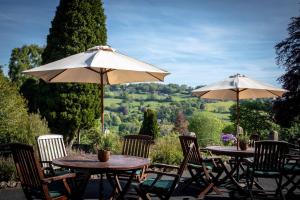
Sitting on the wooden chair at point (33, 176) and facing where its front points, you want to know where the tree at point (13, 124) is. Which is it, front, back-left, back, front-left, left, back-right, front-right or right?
front-left

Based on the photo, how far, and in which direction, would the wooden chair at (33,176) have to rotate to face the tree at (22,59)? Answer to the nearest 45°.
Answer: approximately 45° to its left

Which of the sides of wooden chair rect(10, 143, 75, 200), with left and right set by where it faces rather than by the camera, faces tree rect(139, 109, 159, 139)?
front

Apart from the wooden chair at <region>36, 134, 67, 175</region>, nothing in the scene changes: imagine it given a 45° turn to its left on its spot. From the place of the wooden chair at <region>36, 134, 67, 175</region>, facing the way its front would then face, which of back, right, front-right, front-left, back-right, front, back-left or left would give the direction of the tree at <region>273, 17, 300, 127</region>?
front-left

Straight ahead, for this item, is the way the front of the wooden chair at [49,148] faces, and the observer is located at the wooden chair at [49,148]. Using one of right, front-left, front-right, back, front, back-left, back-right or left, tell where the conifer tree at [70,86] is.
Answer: back-left

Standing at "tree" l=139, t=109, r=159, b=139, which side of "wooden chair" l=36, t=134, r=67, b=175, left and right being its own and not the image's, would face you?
left

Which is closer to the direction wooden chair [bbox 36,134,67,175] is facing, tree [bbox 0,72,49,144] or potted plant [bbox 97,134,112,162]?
the potted plant

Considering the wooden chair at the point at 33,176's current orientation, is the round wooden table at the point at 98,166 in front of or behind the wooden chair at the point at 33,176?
in front

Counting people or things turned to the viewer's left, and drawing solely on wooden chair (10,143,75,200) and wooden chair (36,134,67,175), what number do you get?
0

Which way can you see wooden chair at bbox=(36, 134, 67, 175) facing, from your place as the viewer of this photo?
facing the viewer and to the right of the viewer

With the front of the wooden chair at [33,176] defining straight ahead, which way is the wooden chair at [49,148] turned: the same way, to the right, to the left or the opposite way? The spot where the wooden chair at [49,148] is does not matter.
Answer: to the right

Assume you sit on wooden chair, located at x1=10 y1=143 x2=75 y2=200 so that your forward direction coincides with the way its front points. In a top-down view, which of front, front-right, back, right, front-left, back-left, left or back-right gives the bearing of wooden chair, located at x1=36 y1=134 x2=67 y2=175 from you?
front-left

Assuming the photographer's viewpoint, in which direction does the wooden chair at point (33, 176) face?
facing away from the viewer and to the right of the viewer

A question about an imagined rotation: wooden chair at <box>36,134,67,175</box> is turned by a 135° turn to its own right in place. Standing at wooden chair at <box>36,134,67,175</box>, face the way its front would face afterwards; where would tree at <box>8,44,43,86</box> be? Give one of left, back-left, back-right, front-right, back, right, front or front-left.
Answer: right
